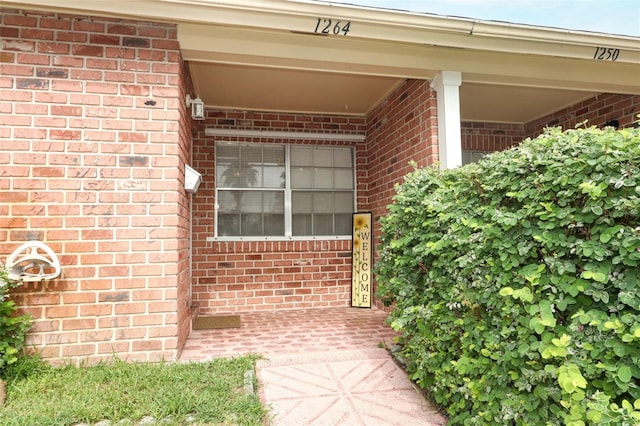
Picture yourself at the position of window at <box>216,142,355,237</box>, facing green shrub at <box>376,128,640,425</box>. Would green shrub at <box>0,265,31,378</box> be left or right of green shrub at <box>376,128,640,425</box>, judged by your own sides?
right

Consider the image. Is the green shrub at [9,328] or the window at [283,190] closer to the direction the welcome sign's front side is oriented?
the green shrub

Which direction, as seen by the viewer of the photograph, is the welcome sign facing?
facing the viewer

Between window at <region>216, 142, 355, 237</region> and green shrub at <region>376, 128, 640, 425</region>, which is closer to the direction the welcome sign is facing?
the green shrub

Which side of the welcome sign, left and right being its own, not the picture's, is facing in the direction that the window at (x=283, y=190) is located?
right

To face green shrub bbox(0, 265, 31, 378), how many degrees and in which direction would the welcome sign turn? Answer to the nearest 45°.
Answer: approximately 45° to its right

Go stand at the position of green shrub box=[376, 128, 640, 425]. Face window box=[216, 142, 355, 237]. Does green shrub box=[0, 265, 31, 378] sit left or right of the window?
left

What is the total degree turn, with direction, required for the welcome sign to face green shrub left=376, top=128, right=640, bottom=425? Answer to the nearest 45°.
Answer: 0° — it already faces it
